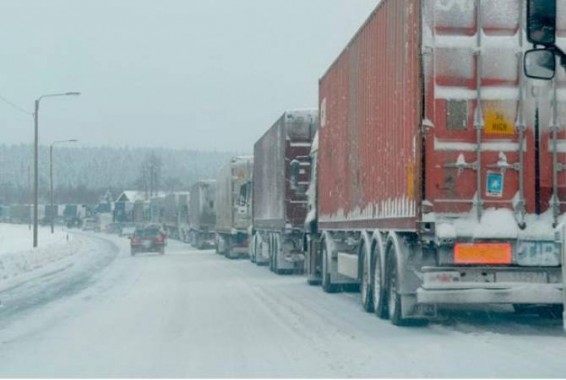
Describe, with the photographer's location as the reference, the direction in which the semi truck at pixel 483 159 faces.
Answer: facing away from the viewer and to the left of the viewer

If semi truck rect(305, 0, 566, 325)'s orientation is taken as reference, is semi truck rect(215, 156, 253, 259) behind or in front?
in front

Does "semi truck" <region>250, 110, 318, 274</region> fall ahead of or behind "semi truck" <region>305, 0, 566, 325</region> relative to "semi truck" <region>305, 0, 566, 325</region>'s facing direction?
ahead
